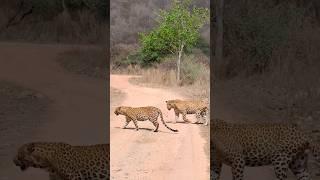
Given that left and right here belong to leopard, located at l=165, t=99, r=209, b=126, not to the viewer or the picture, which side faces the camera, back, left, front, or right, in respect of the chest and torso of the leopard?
left

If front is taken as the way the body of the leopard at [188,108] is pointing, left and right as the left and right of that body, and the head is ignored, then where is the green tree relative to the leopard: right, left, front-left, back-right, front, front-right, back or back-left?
right

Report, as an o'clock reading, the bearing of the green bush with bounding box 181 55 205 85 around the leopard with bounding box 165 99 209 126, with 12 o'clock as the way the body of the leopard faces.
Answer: The green bush is roughly at 3 o'clock from the leopard.
